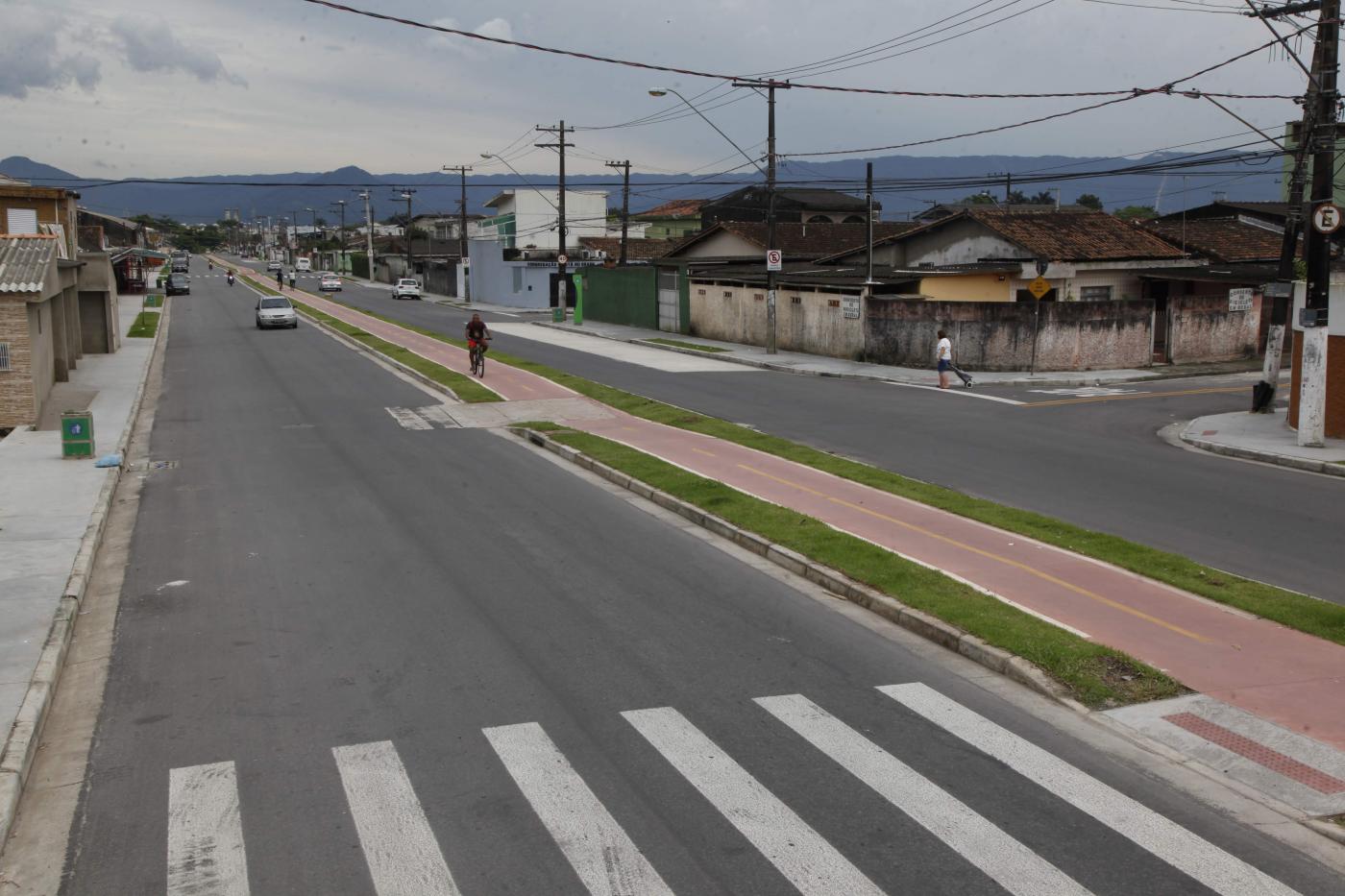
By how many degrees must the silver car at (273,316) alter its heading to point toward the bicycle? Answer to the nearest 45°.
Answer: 0° — it already faces it

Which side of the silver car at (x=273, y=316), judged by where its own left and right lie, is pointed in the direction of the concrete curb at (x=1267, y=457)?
front

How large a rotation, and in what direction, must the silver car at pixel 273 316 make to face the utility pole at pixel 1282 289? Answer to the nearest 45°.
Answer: approximately 45° to its left

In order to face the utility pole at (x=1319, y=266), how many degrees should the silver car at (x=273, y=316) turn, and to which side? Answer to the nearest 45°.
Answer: approximately 45° to its left

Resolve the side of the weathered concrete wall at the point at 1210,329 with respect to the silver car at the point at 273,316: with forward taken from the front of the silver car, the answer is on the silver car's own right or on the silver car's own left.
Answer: on the silver car's own left

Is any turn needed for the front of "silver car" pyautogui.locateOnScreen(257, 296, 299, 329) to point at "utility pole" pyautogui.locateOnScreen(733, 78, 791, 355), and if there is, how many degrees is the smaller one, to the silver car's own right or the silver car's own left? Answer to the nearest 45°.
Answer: approximately 45° to the silver car's own left

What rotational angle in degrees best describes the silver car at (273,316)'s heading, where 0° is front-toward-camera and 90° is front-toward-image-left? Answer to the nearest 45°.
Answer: approximately 0°

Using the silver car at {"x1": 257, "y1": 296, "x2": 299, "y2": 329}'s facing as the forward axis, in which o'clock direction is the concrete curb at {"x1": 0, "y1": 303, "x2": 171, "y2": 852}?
The concrete curb is roughly at 12 o'clock from the silver car.

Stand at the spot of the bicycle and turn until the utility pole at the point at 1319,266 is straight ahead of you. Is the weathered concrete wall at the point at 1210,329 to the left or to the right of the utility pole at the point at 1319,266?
left

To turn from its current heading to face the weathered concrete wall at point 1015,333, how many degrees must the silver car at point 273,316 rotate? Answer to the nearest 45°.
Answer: approximately 45° to its left

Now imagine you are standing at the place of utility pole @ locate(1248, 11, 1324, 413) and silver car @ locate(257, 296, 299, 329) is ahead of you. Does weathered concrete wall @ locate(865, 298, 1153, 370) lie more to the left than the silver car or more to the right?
right
